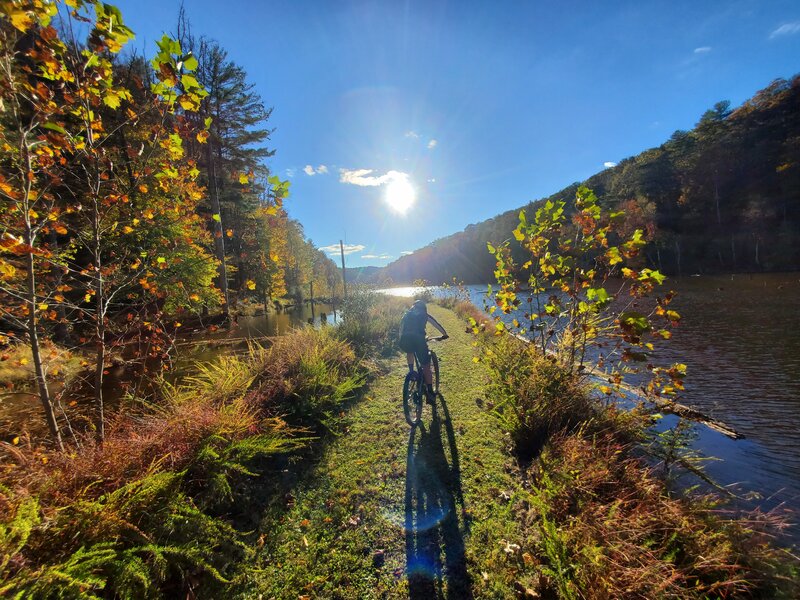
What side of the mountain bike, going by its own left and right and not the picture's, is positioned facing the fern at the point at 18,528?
back

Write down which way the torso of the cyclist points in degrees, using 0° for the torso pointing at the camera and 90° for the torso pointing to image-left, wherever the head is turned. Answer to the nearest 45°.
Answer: approximately 225°

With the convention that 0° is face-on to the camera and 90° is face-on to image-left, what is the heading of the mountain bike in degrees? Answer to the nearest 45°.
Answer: approximately 225°

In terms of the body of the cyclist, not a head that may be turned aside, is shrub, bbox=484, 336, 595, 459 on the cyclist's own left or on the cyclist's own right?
on the cyclist's own right

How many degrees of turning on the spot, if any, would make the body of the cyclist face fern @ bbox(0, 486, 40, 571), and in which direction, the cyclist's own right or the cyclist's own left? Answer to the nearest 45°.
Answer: approximately 180°

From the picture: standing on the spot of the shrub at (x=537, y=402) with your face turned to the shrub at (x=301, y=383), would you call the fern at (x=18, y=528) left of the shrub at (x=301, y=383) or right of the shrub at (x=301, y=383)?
left

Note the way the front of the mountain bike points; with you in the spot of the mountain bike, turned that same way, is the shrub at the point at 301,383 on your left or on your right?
on your left

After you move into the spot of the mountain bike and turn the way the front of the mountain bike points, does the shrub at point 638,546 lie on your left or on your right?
on your right
